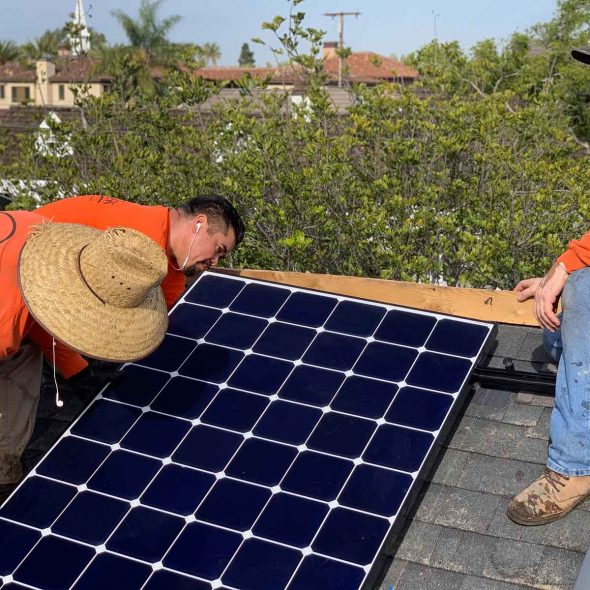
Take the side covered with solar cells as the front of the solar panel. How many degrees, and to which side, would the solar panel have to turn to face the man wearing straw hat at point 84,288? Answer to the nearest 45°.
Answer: approximately 90° to its right

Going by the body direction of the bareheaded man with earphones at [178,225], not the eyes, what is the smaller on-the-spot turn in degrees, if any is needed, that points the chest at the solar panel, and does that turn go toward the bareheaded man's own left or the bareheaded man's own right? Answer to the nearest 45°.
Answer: approximately 90° to the bareheaded man's own right

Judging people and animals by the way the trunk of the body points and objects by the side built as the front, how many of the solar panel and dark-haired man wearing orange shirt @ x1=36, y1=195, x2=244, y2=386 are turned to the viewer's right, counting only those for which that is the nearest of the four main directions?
1

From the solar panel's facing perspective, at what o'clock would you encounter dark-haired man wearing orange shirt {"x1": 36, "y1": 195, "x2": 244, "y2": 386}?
The dark-haired man wearing orange shirt is roughly at 4 o'clock from the solar panel.

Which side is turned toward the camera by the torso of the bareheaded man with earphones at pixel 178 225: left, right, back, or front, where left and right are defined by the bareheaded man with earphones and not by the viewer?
right

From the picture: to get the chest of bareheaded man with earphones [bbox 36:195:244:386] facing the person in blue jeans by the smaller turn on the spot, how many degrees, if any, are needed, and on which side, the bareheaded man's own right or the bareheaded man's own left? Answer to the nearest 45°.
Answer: approximately 45° to the bareheaded man's own right

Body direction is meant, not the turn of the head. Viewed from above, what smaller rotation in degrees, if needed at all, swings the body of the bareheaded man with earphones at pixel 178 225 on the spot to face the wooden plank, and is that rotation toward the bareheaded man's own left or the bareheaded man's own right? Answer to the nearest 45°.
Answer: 0° — they already face it
